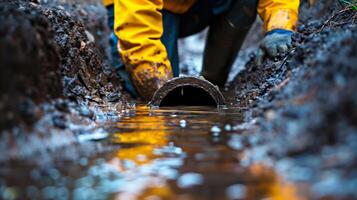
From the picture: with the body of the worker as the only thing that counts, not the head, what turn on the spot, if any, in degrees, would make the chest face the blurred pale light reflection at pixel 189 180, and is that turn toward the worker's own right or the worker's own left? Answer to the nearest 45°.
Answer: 0° — they already face it

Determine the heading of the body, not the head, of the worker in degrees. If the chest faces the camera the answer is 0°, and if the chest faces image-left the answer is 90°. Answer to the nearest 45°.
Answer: approximately 0°

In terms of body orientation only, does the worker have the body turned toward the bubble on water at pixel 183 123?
yes

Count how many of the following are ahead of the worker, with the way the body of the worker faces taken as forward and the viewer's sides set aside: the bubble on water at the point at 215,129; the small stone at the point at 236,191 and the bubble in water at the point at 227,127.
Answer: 3

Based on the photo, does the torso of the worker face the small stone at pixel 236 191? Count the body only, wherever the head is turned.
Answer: yes
